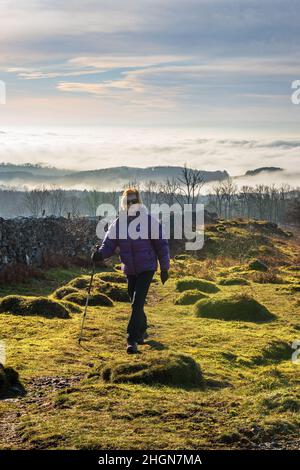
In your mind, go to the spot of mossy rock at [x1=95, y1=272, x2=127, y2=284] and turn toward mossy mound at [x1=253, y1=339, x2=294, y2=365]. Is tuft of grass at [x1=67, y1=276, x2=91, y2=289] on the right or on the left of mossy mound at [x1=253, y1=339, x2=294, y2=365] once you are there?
right

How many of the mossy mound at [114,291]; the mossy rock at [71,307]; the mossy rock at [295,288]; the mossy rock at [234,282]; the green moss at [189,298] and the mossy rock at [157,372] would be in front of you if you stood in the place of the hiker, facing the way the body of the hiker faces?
1

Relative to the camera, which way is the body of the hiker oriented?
toward the camera

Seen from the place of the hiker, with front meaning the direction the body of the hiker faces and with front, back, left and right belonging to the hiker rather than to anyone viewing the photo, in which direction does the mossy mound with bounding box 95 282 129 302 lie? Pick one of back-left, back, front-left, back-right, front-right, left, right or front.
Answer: back

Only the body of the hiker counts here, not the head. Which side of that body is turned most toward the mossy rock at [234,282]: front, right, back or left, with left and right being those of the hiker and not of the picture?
back

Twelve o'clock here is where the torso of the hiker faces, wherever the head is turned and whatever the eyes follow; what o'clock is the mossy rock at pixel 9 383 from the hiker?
The mossy rock is roughly at 1 o'clock from the hiker.

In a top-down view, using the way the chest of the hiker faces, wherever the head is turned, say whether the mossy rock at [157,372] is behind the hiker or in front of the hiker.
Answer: in front

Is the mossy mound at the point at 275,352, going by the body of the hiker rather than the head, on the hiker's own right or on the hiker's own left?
on the hiker's own left
